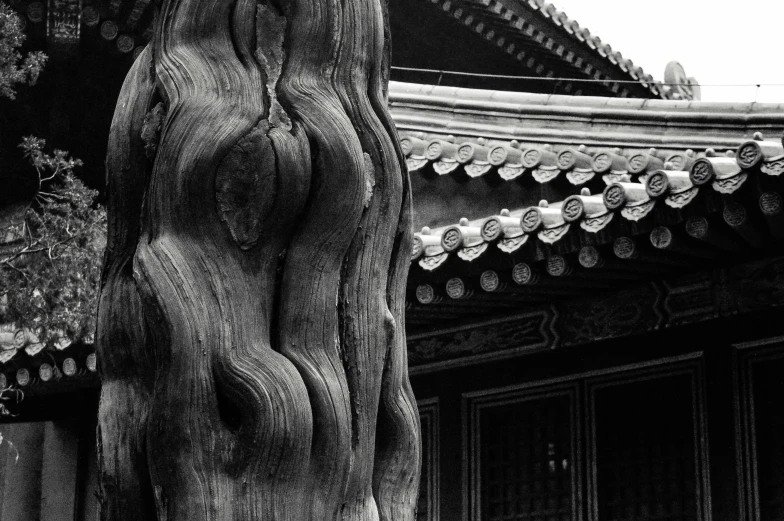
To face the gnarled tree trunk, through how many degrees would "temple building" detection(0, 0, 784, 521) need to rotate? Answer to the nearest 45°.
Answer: approximately 45° to its left

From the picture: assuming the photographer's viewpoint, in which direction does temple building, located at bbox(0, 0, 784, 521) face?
facing the viewer and to the left of the viewer
